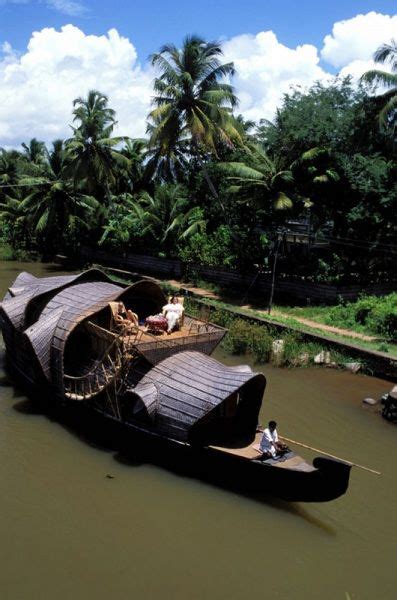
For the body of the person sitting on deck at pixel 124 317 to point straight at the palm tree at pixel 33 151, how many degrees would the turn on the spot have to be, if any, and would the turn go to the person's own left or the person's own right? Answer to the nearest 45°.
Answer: approximately 135° to the person's own left

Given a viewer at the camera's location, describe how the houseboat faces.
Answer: facing the viewer and to the right of the viewer

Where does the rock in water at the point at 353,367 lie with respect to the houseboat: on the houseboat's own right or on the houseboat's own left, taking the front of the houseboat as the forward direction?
on the houseboat's own left

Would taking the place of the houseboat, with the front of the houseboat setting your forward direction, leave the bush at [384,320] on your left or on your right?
on your left

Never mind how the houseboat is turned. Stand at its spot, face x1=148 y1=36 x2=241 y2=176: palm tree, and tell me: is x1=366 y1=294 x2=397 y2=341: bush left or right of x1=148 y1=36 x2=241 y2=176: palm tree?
right

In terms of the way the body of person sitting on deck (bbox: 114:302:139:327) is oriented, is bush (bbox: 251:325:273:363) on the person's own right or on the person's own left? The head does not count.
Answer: on the person's own left

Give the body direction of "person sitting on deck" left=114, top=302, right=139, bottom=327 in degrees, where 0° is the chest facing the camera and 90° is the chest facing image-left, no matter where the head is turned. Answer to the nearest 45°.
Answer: approximately 315°

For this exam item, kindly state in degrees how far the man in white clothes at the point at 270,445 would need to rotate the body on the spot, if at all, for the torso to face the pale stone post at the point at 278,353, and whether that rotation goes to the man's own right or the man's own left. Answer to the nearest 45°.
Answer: approximately 135° to the man's own left

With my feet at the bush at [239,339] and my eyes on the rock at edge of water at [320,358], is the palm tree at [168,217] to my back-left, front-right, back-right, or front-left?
back-left

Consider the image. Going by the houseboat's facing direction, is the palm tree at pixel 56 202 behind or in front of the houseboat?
behind
